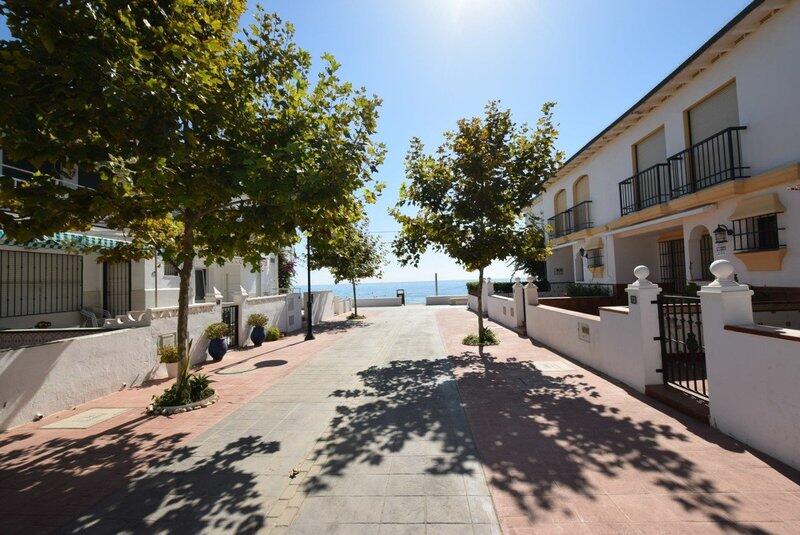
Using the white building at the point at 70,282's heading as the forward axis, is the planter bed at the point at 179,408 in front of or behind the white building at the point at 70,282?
in front

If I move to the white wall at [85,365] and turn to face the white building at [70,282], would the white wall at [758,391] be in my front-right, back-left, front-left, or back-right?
back-right

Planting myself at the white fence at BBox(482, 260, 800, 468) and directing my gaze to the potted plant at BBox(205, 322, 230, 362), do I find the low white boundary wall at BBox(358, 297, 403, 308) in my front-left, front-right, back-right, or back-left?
front-right

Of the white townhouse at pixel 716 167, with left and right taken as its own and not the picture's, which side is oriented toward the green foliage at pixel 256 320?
front

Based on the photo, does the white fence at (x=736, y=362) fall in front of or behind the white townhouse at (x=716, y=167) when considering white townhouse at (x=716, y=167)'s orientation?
in front

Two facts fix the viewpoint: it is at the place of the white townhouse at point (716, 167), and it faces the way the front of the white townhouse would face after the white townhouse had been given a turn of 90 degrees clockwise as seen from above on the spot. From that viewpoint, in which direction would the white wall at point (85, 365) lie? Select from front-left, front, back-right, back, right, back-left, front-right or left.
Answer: left

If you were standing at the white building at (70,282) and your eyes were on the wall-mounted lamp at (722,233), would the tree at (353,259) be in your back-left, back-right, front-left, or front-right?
front-left

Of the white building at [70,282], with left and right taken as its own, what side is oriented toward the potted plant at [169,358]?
front

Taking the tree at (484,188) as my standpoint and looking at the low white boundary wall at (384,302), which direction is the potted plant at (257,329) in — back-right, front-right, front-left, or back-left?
front-left

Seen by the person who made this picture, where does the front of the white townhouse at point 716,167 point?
facing the viewer and to the left of the viewer

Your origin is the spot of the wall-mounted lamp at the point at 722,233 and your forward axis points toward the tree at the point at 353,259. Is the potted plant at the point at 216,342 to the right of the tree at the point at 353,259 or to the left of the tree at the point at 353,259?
left

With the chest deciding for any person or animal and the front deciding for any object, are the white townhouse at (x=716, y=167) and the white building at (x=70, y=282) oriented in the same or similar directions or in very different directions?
very different directions

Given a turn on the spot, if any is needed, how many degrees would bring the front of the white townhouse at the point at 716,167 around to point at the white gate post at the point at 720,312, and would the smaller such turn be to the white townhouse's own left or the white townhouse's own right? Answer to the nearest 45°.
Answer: approximately 45° to the white townhouse's own left

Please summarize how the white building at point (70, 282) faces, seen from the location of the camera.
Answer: facing the viewer and to the right of the viewer

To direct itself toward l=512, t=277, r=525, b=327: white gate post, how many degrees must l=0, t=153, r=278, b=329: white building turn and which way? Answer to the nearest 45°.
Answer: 0° — it already faces it

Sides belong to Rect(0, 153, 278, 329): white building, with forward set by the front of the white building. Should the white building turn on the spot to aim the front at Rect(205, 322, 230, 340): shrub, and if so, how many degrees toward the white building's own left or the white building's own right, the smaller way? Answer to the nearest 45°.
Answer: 0° — it already faces it
